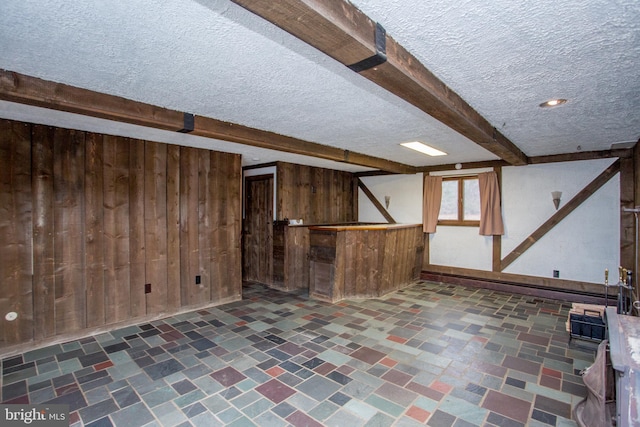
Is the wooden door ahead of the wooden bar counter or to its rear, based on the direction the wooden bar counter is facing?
to the rear

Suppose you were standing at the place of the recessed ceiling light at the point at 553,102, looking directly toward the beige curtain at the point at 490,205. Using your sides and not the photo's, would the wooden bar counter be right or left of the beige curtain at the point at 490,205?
left

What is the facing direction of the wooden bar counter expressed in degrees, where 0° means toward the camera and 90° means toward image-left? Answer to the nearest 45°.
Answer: approximately 315°

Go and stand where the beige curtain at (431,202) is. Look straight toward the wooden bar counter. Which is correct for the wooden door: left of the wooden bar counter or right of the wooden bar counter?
right

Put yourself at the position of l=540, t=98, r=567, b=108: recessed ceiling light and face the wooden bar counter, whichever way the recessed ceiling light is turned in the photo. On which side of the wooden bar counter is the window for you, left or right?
right

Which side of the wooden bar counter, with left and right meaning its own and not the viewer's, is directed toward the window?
left

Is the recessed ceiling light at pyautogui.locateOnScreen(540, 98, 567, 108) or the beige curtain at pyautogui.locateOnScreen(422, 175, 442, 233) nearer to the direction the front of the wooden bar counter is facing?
the recessed ceiling light

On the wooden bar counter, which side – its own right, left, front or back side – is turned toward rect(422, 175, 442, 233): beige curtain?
left
